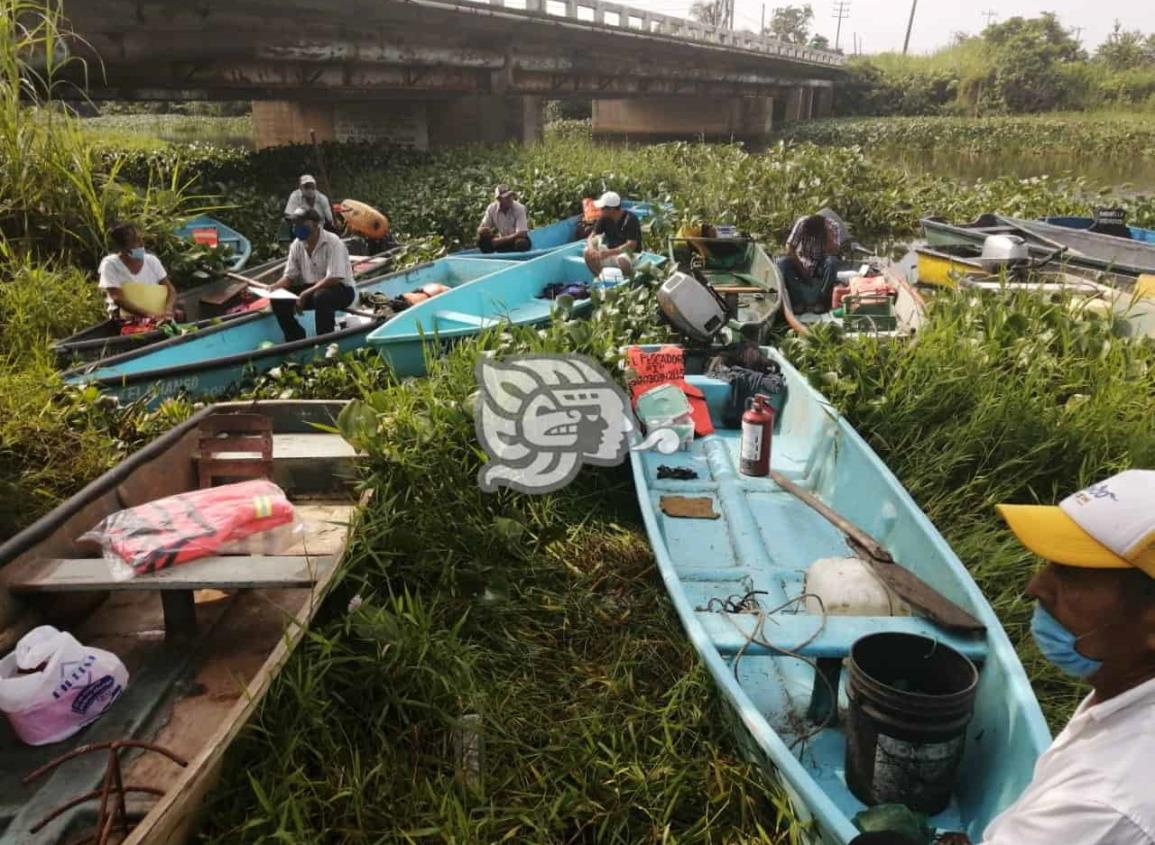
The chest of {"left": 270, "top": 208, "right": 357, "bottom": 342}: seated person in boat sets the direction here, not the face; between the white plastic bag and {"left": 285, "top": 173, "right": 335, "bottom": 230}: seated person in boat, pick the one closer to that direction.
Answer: the white plastic bag

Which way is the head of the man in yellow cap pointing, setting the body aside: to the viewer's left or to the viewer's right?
to the viewer's left

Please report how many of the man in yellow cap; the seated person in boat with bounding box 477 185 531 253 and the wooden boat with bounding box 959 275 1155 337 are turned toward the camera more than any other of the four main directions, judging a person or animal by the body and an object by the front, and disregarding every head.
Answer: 1

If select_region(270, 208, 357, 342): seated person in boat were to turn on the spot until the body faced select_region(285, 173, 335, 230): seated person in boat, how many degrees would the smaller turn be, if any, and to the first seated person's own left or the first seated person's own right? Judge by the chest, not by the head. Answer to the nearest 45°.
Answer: approximately 135° to the first seated person's own right

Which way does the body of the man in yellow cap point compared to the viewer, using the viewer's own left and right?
facing to the left of the viewer

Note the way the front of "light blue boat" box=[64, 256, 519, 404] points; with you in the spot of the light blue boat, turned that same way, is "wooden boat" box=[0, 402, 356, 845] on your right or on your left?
on your left

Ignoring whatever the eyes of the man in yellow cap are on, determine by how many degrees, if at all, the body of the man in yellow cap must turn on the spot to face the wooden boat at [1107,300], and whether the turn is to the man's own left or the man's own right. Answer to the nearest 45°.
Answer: approximately 90° to the man's own right

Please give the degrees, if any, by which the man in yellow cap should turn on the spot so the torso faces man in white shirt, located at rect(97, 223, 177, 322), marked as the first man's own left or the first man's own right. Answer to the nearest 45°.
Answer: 0° — they already face them

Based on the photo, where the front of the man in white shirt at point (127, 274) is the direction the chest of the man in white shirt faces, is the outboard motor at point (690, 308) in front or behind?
in front

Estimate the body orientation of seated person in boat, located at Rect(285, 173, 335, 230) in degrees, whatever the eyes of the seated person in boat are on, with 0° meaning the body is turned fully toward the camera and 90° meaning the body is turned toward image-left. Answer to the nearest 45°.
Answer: approximately 0°

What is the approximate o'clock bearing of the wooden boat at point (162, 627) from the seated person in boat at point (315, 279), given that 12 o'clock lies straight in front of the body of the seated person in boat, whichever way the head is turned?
The wooden boat is roughly at 11 o'clock from the seated person in boat.

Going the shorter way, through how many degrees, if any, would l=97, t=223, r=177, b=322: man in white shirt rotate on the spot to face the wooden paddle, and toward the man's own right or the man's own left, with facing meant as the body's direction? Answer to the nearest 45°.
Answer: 0° — they already face it
